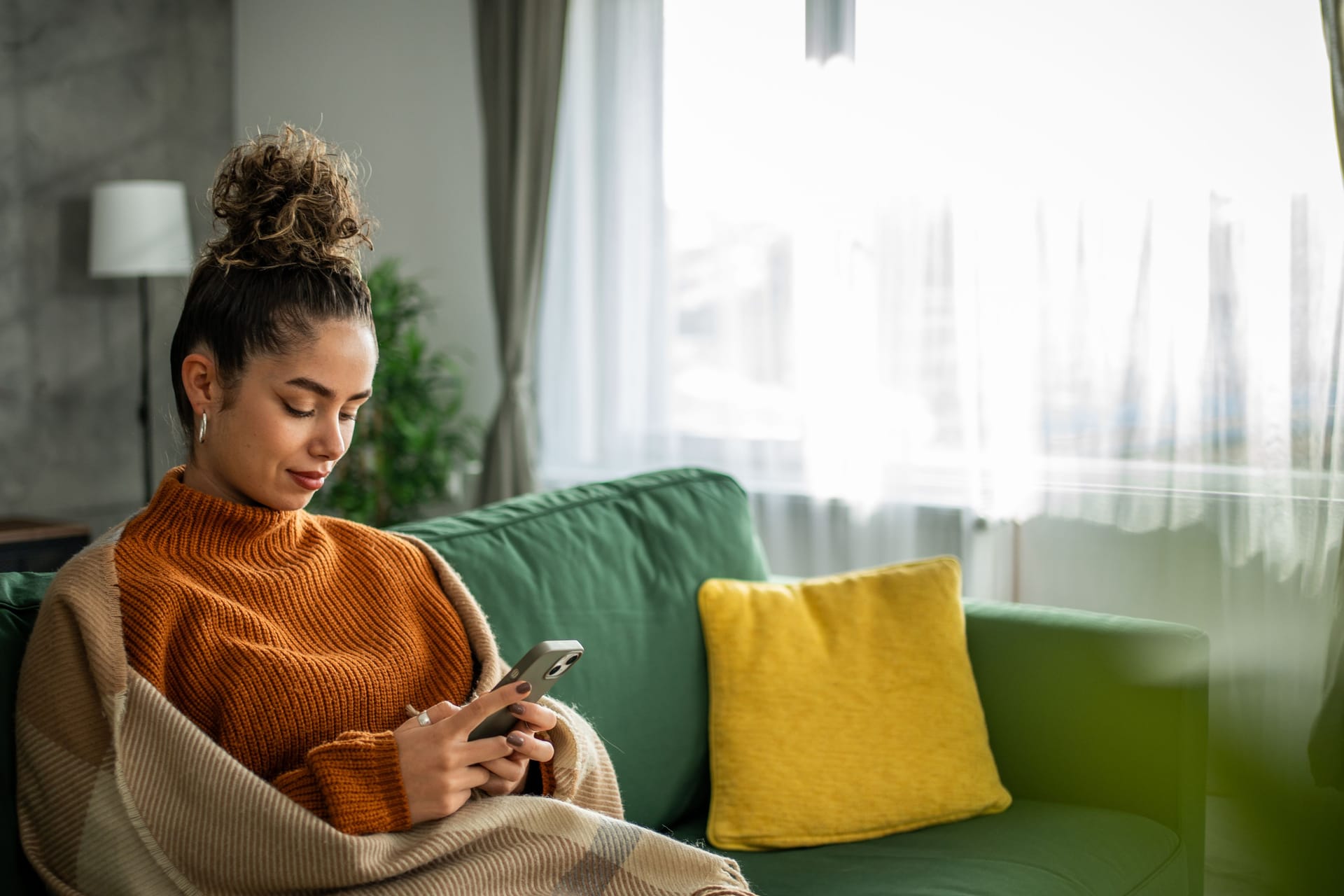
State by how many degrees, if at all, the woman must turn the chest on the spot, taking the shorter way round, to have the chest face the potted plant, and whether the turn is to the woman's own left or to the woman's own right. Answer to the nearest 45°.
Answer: approximately 135° to the woman's own left

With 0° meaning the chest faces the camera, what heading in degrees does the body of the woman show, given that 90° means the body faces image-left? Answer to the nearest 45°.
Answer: approximately 315°

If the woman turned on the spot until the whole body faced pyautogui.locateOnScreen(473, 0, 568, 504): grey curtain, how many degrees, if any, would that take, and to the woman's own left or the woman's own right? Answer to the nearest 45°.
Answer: approximately 135° to the woman's own left

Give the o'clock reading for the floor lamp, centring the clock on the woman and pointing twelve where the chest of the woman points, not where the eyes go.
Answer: The floor lamp is roughly at 7 o'clock from the woman.

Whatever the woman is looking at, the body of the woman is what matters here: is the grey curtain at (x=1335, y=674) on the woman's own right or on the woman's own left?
on the woman's own left
